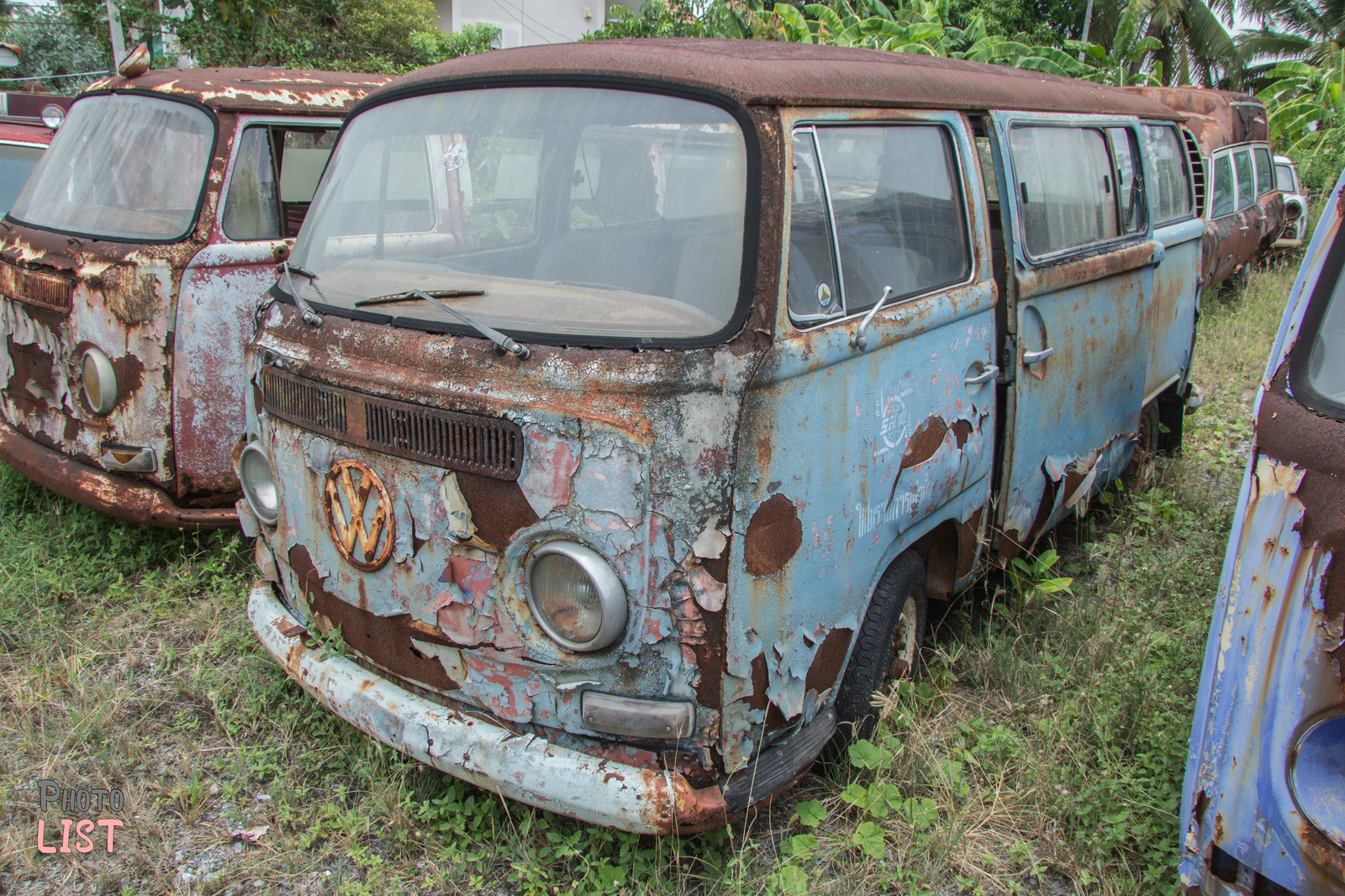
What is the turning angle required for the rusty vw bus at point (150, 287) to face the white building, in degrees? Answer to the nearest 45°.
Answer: approximately 135° to its right

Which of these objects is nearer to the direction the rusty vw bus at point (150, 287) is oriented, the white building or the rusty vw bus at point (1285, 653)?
the rusty vw bus

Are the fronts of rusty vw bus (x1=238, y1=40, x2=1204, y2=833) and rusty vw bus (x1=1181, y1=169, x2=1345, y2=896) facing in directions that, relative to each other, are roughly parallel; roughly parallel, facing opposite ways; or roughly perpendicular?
roughly parallel

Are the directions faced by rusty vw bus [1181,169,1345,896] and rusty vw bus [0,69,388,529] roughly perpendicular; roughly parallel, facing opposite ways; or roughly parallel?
roughly parallel

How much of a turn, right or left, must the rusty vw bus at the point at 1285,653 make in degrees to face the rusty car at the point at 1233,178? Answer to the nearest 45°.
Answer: approximately 180°

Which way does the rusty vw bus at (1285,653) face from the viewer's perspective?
toward the camera

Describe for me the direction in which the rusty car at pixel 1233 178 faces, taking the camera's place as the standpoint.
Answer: facing the viewer and to the left of the viewer

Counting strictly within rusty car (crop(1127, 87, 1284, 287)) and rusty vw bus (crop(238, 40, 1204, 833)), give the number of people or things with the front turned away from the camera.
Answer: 0

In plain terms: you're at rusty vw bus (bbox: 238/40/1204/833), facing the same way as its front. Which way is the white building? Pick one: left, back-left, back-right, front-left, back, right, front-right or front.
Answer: back-right

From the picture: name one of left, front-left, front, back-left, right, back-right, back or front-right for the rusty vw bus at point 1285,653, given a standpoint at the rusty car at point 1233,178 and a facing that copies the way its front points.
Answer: front-left
